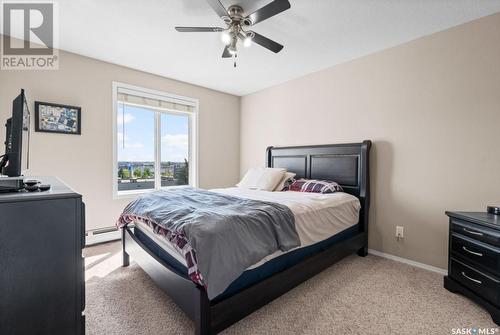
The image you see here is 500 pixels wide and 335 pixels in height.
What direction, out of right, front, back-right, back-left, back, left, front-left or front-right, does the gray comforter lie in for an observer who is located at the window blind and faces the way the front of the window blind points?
front-right

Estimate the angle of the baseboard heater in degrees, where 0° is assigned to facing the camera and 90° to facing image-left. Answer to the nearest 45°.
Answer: approximately 315°

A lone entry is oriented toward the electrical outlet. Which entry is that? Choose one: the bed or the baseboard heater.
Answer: the baseboard heater

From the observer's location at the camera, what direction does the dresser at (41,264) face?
facing to the right of the viewer

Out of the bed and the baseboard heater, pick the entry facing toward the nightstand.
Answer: the baseboard heater

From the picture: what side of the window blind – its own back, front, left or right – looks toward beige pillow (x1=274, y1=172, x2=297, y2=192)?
front

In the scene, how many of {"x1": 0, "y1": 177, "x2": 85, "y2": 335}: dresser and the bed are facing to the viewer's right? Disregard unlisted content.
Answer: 1

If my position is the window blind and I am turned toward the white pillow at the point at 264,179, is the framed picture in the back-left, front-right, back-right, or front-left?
back-right

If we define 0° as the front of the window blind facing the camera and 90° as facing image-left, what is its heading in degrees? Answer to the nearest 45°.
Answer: approximately 315°

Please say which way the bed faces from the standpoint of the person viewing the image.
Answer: facing the viewer and to the left of the viewer

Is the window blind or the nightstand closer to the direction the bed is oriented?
the window blind
